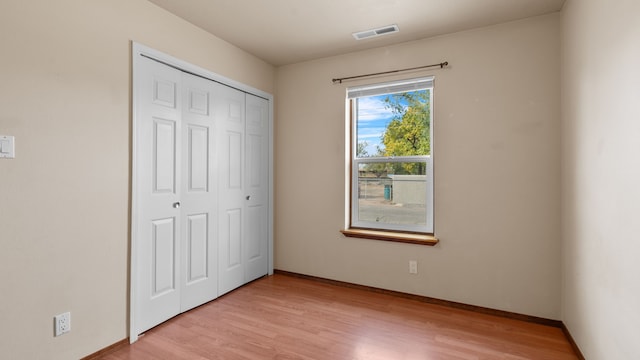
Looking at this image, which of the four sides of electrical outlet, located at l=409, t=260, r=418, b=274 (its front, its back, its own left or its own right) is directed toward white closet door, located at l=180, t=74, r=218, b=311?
right

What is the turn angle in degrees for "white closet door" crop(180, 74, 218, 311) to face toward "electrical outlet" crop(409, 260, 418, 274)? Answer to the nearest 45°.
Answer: approximately 45° to its left

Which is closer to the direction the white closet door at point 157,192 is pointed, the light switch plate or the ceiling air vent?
the ceiling air vent

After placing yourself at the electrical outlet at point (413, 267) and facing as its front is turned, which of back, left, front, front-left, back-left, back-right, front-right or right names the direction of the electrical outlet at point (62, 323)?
front-right

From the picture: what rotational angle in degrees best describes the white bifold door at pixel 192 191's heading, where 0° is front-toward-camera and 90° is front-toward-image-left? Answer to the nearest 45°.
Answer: approximately 315°

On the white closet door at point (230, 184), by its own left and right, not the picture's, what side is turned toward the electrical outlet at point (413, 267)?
front

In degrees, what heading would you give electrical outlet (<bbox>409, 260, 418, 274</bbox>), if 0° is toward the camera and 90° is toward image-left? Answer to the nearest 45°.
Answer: approximately 0°

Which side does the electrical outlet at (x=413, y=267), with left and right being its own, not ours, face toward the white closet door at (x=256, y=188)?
right

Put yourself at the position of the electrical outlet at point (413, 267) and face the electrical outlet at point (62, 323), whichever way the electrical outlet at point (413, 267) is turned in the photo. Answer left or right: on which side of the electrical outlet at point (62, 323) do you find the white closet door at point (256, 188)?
right

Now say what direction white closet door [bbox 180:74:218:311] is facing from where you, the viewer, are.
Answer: facing the viewer and to the right of the viewer

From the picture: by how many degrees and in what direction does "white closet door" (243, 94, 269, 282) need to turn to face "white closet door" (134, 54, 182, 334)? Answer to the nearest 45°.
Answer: approximately 90° to its right

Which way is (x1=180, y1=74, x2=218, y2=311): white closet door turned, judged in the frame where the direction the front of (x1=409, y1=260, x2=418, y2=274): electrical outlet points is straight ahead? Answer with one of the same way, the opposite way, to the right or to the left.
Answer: to the left

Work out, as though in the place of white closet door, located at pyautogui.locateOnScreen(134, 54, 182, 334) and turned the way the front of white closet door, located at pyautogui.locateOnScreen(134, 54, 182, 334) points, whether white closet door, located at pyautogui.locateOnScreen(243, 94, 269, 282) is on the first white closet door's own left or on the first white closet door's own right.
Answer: on the first white closet door's own left

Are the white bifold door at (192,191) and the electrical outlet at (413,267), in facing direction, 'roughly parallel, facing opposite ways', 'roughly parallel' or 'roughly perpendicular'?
roughly perpendicular

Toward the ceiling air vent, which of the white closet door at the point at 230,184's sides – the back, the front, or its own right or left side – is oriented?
front
